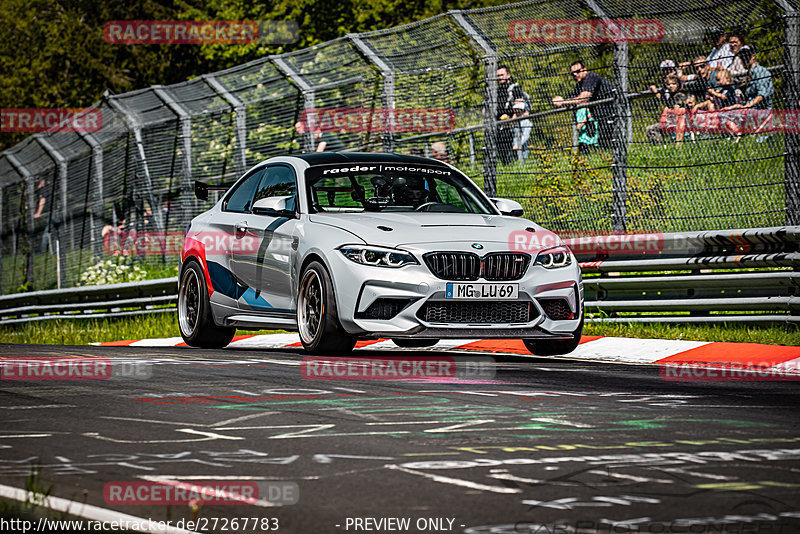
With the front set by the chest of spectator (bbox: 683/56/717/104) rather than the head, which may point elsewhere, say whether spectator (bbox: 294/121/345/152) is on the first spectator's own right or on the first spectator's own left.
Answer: on the first spectator's own right

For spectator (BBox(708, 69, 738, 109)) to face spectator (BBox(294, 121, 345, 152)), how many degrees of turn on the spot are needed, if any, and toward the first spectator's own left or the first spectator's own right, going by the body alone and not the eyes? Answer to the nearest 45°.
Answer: approximately 90° to the first spectator's own right

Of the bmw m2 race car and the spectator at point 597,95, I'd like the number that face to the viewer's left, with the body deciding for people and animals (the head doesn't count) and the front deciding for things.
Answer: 1

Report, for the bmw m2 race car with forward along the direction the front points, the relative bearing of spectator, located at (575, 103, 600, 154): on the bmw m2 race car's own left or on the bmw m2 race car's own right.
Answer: on the bmw m2 race car's own left

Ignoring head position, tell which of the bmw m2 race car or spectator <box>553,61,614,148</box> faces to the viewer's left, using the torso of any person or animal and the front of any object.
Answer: the spectator

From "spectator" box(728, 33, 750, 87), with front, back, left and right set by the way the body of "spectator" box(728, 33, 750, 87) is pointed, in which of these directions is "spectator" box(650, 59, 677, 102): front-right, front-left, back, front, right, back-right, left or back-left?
right

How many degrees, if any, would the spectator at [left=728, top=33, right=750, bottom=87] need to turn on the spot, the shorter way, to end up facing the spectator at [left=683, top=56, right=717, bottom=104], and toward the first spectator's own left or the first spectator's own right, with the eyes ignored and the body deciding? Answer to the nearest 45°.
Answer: approximately 90° to the first spectator's own right

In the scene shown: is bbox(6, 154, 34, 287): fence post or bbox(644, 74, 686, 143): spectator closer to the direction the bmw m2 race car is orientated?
the spectator

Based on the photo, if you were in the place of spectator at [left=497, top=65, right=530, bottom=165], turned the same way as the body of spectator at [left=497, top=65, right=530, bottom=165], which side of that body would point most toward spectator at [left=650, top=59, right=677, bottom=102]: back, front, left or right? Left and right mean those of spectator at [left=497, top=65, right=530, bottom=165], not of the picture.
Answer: left

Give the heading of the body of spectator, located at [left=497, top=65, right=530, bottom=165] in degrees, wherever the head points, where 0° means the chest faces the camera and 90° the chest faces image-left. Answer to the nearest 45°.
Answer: approximately 45°

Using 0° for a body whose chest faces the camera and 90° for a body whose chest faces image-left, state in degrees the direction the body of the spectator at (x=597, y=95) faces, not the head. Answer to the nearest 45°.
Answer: approximately 90°
